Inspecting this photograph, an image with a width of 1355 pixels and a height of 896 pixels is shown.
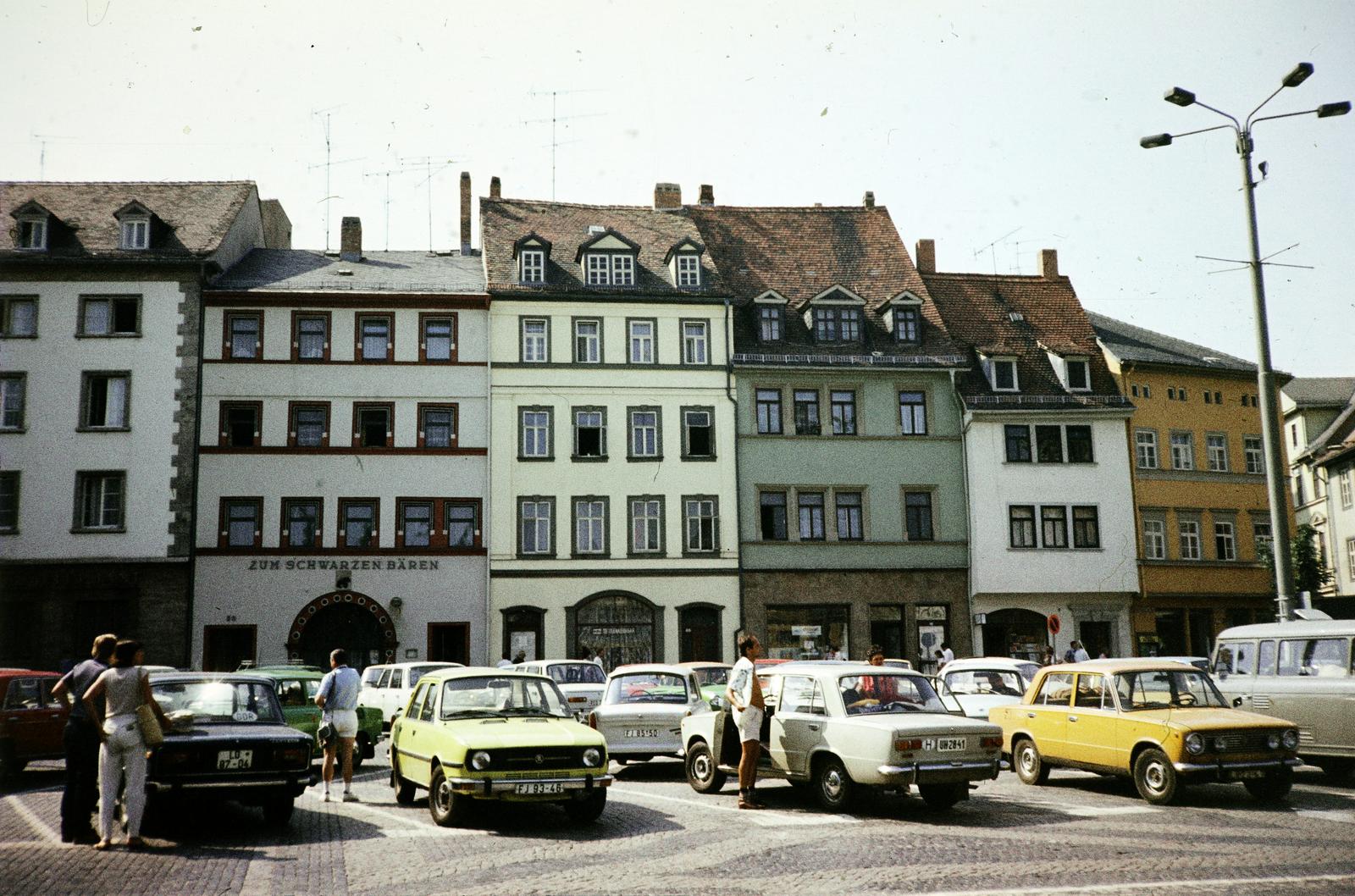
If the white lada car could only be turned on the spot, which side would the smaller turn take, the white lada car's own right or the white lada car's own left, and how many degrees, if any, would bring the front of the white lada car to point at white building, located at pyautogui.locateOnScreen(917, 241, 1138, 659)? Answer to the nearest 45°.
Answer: approximately 45° to the white lada car's own right

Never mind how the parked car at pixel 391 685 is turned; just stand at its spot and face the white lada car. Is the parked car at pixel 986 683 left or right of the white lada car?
left

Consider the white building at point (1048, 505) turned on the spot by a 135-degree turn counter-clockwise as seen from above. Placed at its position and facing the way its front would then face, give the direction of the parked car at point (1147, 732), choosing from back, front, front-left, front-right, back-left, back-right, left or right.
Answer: back-right

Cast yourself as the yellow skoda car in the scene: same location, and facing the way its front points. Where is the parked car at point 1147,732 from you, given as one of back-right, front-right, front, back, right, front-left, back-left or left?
front-left

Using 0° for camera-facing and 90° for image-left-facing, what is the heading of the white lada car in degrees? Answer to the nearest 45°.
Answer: approximately 135°
